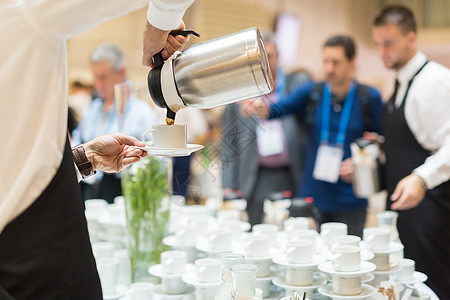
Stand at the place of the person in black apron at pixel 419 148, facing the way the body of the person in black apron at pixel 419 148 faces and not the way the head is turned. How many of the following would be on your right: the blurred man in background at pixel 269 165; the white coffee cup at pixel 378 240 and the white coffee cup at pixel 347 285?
1

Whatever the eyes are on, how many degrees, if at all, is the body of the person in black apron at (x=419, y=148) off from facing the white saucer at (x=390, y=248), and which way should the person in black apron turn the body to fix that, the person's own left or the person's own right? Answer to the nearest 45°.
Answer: approximately 45° to the person's own left

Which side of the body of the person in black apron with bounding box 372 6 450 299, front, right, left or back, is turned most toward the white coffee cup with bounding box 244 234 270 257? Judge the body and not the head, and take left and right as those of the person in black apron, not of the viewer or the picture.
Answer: front

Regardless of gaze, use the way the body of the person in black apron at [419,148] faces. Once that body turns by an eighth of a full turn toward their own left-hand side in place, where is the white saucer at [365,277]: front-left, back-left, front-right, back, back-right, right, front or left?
front

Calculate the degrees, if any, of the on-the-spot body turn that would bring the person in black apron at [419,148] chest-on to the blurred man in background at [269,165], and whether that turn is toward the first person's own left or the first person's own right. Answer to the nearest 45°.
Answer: approximately 90° to the first person's own right

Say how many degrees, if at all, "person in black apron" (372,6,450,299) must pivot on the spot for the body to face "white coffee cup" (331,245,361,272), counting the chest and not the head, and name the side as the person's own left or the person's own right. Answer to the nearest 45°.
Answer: approximately 45° to the person's own left

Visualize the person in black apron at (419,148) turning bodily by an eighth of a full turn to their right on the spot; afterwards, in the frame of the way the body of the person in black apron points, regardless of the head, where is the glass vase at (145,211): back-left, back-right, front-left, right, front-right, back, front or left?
front-left

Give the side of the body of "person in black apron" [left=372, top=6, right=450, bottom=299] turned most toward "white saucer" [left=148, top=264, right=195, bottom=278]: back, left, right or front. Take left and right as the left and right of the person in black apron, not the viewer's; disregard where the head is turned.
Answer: front

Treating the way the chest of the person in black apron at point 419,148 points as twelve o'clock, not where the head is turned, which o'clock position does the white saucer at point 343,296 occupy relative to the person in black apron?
The white saucer is roughly at 11 o'clock from the person in black apron.

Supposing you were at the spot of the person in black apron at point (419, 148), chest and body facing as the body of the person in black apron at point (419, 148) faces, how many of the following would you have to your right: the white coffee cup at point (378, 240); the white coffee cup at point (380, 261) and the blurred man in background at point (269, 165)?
1

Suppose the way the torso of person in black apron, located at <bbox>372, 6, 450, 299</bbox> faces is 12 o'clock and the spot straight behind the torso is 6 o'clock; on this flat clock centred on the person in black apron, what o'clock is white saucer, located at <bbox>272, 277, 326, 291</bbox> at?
The white saucer is roughly at 11 o'clock from the person in black apron.

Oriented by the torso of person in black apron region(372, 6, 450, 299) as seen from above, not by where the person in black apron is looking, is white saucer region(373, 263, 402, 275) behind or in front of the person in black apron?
in front

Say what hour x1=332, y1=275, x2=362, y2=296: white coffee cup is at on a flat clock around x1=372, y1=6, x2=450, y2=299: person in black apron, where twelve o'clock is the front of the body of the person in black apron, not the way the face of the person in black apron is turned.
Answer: The white coffee cup is roughly at 11 o'clock from the person in black apron.

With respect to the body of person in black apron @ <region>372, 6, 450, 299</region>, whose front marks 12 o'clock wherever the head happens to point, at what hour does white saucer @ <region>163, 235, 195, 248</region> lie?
The white saucer is roughly at 12 o'clock from the person in black apron.

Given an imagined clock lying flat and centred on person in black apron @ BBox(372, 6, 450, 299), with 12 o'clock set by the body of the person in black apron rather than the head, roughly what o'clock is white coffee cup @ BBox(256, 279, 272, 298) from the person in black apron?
The white coffee cup is roughly at 11 o'clock from the person in black apron.

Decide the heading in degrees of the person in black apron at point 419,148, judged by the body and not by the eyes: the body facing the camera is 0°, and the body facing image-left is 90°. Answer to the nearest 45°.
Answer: approximately 45°

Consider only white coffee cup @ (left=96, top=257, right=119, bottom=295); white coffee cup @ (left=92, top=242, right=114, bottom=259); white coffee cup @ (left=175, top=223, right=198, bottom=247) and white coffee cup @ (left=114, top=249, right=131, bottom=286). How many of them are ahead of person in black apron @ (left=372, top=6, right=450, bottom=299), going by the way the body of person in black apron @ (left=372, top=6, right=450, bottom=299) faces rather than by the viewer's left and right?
4
